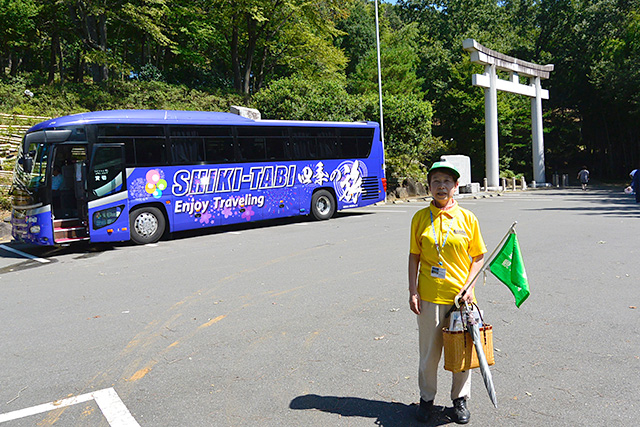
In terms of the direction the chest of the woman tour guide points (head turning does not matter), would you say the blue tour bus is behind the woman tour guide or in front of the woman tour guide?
behind

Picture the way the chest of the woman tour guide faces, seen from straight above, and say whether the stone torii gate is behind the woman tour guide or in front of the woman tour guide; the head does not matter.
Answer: behind

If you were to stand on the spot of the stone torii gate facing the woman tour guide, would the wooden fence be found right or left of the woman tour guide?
right

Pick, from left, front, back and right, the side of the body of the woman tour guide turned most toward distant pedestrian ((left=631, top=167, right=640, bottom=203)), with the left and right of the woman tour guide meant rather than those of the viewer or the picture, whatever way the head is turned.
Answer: back

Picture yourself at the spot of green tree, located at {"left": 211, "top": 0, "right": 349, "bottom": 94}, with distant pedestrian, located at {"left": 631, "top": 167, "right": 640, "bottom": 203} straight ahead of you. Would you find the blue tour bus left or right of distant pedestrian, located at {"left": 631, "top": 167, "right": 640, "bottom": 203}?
right

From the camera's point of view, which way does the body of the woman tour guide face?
toward the camera

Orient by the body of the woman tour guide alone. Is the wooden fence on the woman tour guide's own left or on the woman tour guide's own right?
on the woman tour guide's own right

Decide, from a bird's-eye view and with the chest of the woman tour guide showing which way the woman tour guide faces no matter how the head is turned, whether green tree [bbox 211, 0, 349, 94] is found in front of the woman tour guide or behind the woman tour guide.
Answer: behind
